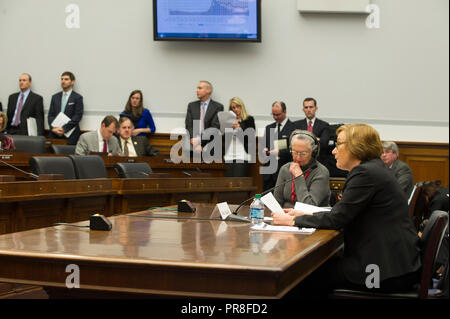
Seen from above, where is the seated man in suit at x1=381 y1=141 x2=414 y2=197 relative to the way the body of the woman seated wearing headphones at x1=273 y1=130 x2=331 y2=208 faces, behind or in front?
behind

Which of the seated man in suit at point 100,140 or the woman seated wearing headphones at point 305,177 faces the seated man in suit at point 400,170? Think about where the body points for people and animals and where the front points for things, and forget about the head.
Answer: the seated man in suit at point 100,140

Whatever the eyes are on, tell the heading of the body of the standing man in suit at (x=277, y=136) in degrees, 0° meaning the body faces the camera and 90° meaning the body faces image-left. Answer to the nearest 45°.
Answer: approximately 45°

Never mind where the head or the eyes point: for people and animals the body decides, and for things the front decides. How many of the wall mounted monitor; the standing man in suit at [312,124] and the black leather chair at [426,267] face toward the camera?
2

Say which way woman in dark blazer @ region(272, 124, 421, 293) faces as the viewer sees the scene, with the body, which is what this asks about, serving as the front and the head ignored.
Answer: to the viewer's left

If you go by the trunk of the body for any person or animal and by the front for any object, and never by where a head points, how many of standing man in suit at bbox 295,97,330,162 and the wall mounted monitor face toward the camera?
2

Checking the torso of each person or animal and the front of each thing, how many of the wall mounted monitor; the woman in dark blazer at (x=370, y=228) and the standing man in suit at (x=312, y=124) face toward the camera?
2

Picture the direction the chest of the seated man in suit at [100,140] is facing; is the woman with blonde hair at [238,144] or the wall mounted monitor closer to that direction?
the woman with blonde hair
